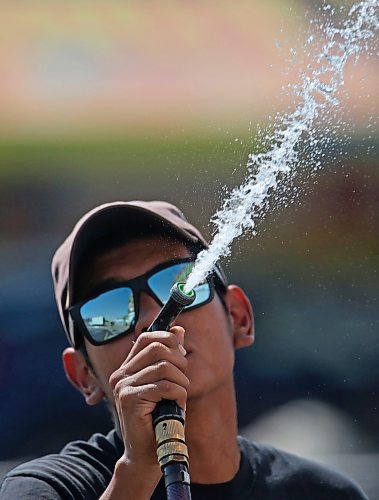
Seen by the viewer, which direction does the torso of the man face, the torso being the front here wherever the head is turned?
toward the camera
